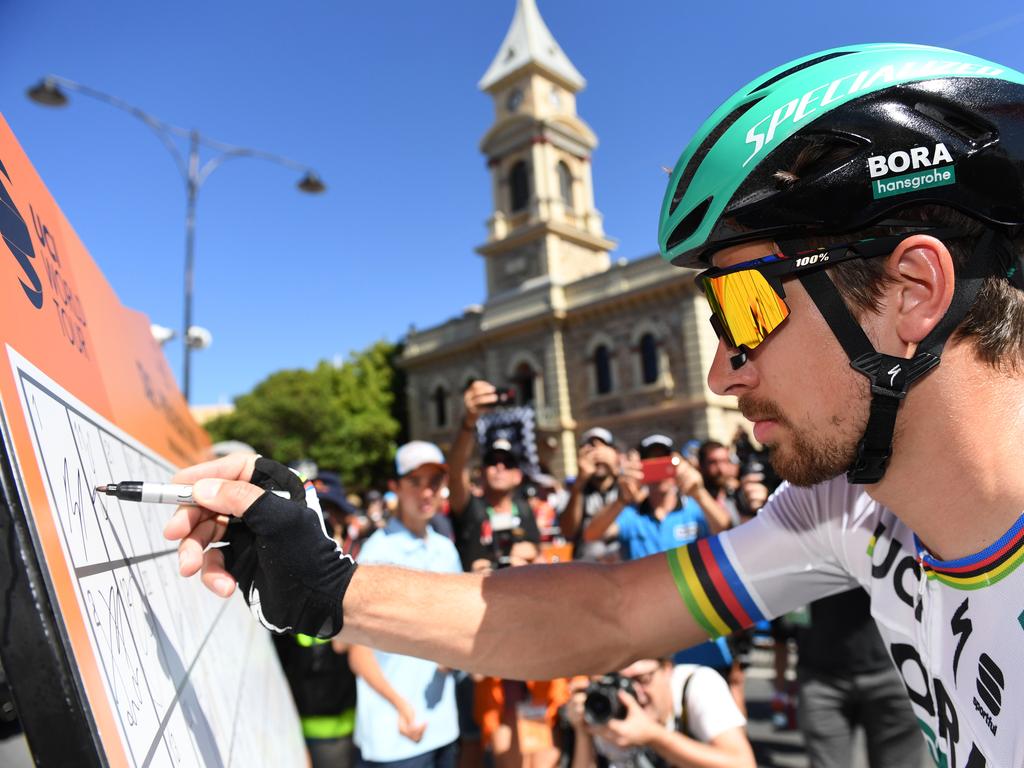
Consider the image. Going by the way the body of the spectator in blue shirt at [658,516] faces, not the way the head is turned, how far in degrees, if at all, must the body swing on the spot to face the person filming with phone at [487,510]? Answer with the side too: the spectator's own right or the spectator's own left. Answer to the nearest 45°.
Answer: approximately 45° to the spectator's own right

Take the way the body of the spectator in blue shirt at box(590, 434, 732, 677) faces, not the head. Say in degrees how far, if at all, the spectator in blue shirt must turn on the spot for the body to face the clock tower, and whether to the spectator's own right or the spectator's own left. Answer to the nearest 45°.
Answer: approximately 180°

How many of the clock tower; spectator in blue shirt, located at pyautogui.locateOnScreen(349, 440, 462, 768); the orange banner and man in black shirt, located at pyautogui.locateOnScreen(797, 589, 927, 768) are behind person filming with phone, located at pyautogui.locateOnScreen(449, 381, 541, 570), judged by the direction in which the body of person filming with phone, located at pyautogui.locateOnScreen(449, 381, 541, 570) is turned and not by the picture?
1

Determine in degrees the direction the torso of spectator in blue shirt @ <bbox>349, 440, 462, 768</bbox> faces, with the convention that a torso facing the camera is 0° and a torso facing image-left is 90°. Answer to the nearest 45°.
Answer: approximately 315°

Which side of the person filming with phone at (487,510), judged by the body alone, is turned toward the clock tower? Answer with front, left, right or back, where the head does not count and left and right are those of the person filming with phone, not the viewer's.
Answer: back

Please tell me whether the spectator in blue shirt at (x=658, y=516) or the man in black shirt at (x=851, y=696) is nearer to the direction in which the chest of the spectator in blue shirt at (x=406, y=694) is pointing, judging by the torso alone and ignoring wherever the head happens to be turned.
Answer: the man in black shirt

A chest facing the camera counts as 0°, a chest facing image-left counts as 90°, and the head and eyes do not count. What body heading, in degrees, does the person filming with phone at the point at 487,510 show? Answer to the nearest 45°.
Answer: approximately 0°

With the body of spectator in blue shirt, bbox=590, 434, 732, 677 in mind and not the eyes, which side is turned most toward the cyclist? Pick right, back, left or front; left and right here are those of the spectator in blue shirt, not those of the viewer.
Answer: front

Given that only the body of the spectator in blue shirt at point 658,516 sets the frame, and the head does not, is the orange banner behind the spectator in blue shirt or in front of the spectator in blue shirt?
in front

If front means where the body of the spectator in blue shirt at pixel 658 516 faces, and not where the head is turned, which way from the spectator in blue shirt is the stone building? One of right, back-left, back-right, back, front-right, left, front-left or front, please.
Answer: back

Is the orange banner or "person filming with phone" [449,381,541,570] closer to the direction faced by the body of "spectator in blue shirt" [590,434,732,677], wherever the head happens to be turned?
the orange banner

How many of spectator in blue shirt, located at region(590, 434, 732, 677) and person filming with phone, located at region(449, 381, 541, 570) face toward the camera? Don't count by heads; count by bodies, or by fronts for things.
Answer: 2

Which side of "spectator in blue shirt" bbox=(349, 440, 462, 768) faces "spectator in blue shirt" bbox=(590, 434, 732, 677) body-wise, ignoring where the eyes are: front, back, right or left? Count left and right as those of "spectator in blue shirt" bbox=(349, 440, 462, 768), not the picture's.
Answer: left
